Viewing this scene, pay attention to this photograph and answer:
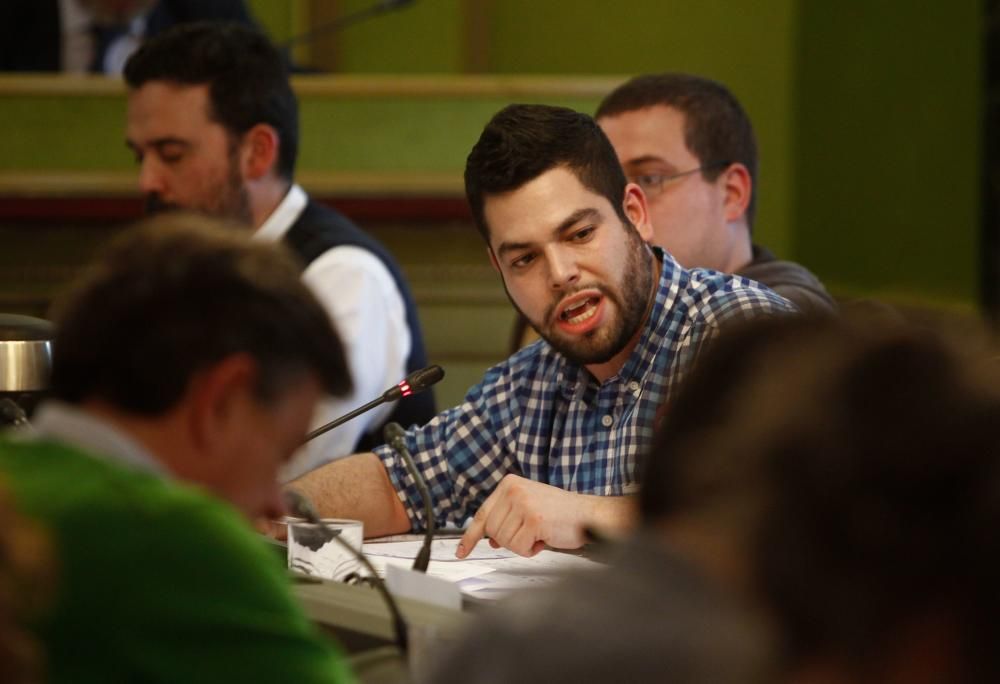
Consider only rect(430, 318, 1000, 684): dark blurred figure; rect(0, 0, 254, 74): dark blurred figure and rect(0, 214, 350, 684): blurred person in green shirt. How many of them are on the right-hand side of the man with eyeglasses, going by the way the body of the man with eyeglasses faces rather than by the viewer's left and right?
1

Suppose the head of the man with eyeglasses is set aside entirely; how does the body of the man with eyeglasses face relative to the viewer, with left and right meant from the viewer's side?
facing the viewer and to the left of the viewer

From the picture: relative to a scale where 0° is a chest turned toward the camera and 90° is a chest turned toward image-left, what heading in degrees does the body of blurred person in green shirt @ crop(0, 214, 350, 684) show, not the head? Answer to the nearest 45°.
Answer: approximately 225°

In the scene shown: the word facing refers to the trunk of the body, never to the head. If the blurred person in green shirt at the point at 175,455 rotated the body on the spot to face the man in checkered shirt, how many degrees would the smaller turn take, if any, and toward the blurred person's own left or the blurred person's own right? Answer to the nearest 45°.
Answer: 0° — they already face them

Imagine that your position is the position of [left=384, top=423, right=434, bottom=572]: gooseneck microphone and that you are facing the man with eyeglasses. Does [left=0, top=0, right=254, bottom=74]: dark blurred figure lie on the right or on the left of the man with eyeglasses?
left

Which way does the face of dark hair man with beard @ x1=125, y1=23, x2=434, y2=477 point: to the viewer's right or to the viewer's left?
to the viewer's left

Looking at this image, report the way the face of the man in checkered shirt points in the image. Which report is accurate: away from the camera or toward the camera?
toward the camera

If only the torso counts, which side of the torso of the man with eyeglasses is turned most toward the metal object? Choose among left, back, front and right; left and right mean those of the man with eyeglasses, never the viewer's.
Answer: front

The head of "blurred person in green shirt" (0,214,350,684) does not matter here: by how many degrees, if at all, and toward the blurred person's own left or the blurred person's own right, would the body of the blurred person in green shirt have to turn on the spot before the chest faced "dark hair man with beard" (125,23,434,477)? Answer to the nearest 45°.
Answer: approximately 45° to the blurred person's own left

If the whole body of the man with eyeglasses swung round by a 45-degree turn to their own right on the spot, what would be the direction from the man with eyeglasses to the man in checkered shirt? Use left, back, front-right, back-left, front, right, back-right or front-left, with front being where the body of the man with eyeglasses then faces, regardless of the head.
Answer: left

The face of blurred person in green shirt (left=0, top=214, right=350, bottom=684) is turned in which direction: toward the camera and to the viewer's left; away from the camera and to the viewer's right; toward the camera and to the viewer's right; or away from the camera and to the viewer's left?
away from the camera and to the viewer's right

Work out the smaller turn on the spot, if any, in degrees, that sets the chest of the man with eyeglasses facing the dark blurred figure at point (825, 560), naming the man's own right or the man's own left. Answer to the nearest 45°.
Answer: approximately 45° to the man's own left

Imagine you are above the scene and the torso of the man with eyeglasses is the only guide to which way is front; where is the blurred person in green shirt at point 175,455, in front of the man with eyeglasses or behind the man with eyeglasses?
in front

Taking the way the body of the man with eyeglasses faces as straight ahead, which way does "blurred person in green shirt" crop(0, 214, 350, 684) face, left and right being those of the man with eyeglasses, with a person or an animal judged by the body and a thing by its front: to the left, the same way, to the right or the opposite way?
the opposite way

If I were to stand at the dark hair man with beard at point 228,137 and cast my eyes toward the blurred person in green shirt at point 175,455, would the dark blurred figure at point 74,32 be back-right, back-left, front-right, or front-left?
back-right
